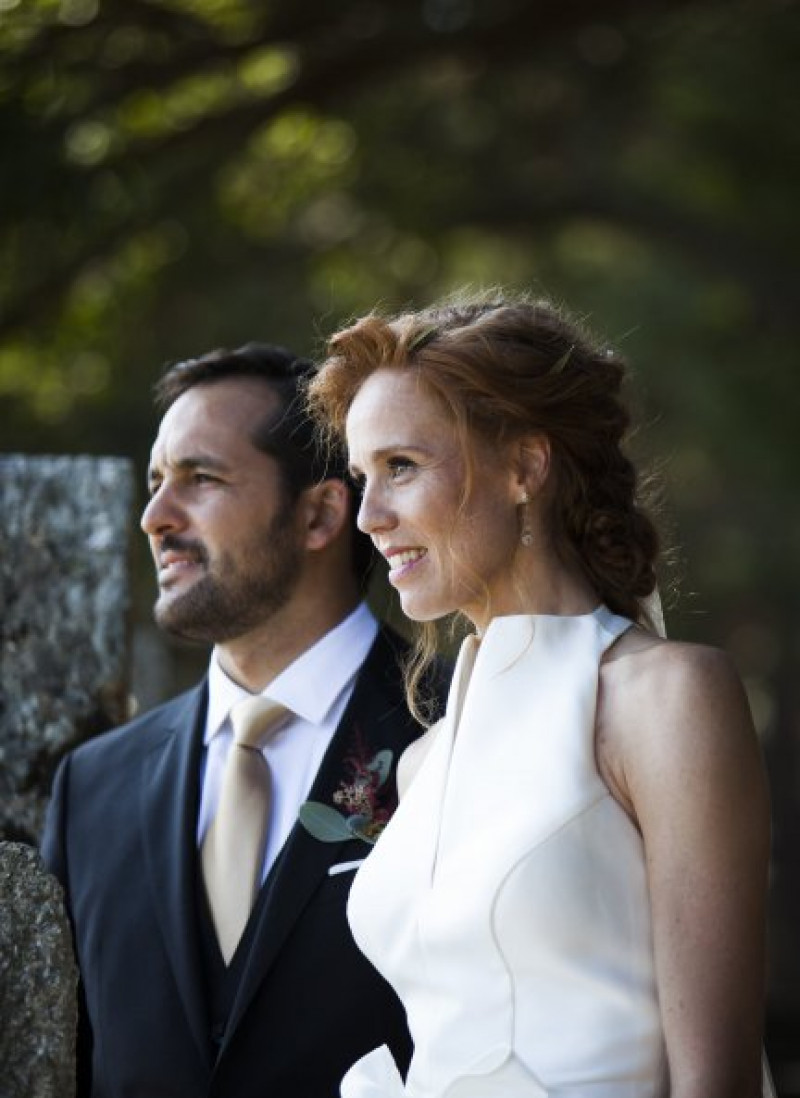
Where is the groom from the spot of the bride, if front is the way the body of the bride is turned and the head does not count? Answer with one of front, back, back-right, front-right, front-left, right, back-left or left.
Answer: right

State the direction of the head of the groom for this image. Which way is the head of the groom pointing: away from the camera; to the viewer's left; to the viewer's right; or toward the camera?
to the viewer's left

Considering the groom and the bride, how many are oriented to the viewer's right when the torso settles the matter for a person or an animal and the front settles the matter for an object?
0

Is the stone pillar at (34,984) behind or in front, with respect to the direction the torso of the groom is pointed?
in front

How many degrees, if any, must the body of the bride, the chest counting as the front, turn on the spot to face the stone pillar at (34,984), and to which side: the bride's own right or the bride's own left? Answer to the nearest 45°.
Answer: approximately 45° to the bride's own right

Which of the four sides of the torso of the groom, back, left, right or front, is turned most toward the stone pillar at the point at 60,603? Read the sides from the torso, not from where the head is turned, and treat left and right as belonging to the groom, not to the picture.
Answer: right

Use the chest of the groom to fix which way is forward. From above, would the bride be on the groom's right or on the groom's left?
on the groom's left

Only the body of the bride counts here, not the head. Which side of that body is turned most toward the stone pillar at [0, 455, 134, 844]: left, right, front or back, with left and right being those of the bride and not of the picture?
right

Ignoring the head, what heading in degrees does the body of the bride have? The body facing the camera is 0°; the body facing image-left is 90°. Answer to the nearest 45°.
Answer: approximately 45°

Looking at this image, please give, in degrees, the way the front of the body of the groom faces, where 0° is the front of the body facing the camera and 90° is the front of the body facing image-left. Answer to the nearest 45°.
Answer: approximately 45°
